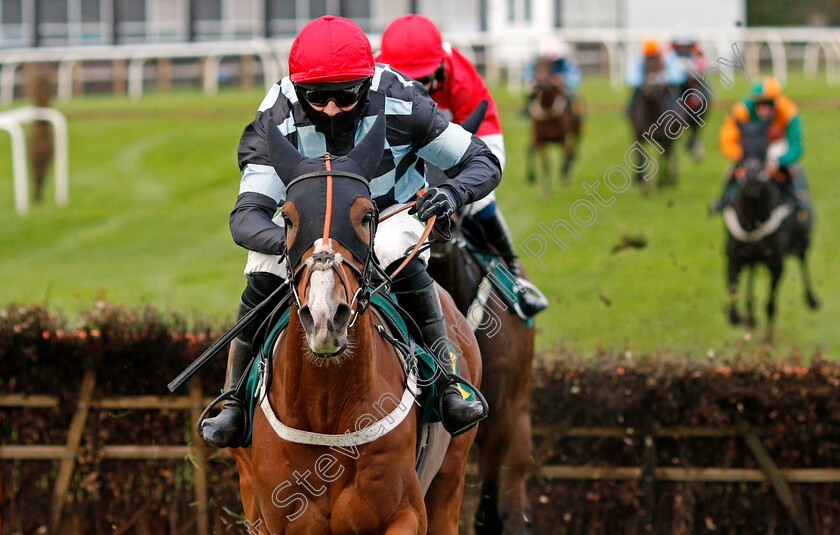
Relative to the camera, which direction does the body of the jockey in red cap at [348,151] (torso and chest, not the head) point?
toward the camera

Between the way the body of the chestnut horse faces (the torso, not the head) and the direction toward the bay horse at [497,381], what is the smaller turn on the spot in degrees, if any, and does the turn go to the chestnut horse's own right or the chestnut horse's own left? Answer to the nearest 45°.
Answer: approximately 180°

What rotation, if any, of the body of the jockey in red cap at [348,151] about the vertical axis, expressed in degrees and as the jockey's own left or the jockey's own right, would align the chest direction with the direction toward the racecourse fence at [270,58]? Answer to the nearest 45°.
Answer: approximately 180°

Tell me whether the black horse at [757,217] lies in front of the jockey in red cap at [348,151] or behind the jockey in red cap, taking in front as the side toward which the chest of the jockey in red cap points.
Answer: behind

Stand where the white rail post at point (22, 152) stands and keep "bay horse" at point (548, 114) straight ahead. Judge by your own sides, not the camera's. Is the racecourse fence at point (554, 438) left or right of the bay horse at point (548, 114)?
right

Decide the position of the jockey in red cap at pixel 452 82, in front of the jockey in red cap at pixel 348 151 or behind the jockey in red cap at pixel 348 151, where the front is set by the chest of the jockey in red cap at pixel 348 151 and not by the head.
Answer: behind

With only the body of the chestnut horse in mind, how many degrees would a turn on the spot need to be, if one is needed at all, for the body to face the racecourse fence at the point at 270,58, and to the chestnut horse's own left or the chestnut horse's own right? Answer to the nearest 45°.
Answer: approximately 180°

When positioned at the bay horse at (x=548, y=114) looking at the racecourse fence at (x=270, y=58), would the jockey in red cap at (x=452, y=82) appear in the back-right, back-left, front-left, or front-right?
back-left

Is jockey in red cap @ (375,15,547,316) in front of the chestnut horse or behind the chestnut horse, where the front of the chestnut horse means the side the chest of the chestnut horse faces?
behind
